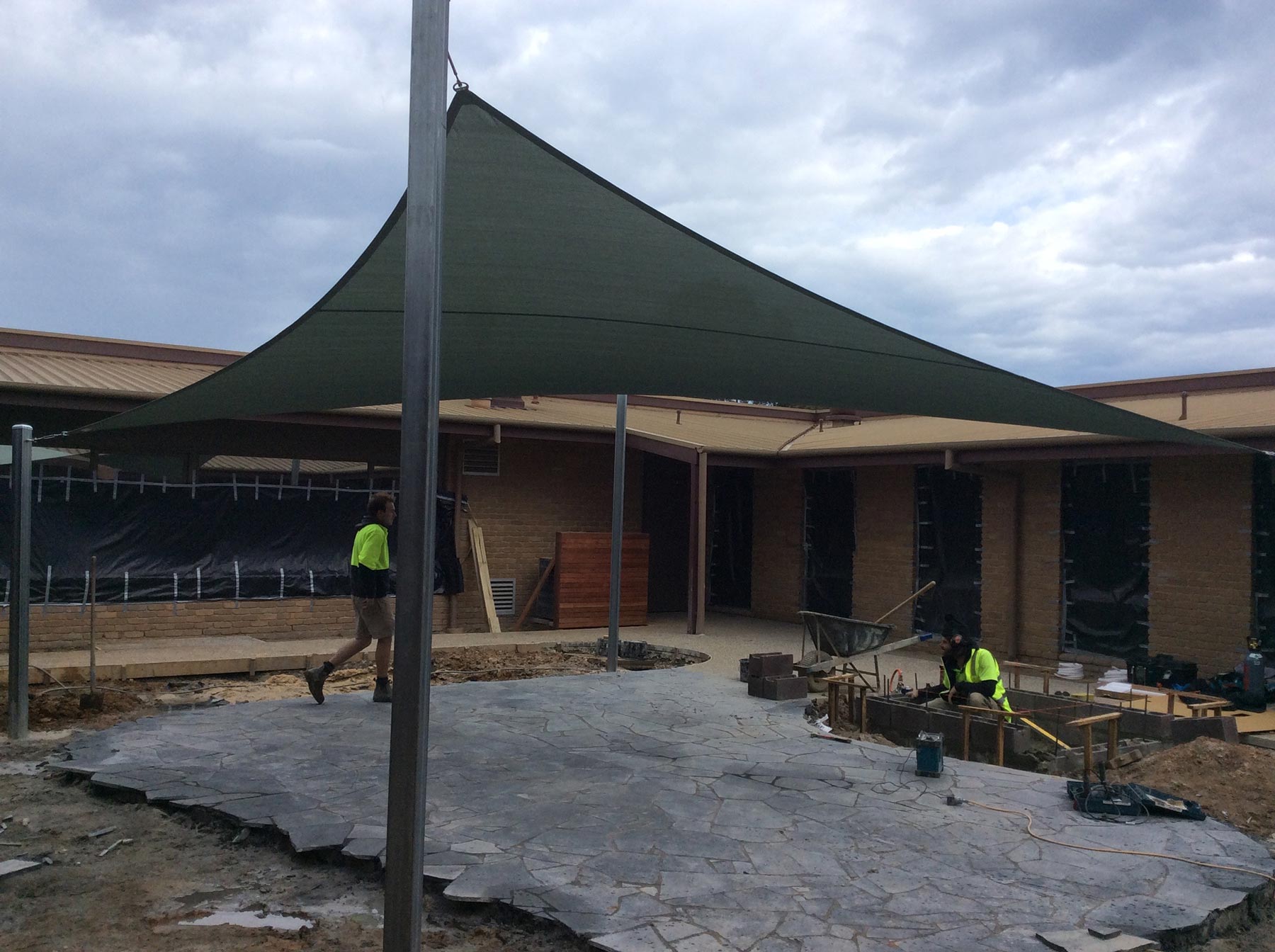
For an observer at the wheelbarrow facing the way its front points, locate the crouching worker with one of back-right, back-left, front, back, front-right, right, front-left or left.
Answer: back-left

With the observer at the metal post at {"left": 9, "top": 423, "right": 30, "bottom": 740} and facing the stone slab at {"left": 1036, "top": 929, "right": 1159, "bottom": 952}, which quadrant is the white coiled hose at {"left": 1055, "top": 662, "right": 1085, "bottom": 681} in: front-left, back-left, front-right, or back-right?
front-left

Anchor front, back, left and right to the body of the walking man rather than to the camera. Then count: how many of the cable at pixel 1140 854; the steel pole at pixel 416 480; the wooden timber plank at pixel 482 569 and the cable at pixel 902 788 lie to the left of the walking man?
1

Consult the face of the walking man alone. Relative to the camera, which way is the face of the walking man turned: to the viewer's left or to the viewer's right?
to the viewer's right

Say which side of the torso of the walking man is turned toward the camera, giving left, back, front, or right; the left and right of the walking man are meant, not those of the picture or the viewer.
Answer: right

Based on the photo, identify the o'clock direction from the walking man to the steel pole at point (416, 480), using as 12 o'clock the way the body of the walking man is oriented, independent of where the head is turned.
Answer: The steel pole is roughly at 3 o'clock from the walking man.

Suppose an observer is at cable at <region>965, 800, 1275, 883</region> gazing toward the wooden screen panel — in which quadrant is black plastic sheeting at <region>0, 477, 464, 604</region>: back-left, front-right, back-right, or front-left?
front-left

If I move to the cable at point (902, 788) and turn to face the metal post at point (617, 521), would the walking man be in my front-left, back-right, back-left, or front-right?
front-left

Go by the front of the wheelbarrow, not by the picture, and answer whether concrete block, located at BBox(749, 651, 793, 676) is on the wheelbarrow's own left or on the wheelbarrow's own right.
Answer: on the wheelbarrow's own left

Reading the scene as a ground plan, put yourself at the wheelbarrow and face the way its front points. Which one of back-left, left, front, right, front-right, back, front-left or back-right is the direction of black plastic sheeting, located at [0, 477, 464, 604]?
front

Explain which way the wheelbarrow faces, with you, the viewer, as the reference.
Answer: facing to the left of the viewer

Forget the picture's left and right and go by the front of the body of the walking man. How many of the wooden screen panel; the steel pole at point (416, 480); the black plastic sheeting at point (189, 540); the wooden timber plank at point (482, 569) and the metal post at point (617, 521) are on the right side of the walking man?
1

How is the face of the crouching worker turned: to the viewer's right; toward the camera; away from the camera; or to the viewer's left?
to the viewer's left
